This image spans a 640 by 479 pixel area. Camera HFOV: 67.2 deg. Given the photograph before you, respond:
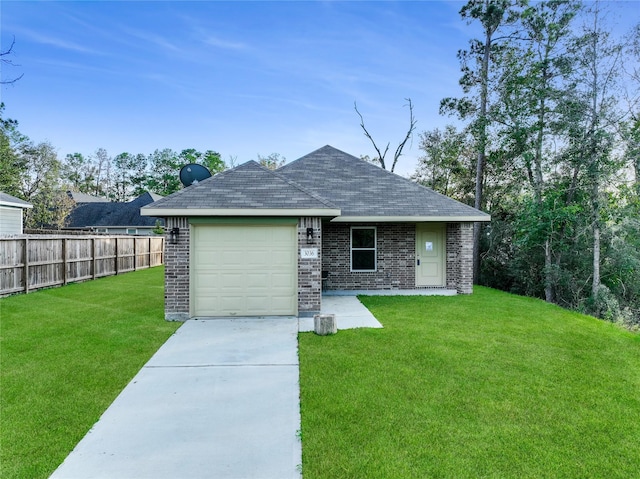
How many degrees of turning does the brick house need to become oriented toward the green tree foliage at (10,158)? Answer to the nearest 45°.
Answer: approximately 135° to its right

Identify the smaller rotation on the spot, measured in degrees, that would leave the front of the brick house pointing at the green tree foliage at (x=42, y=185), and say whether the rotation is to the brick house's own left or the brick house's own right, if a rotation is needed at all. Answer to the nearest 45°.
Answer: approximately 135° to the brick house's own right

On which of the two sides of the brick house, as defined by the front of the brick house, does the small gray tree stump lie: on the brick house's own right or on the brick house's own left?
on the brick house's own left

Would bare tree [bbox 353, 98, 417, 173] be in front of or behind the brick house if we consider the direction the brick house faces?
behind

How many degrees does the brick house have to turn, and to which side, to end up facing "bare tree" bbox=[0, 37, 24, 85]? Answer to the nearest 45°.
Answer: approximately 45° to its right

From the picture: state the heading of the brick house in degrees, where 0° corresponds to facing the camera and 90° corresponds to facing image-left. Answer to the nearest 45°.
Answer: approximately 0°
